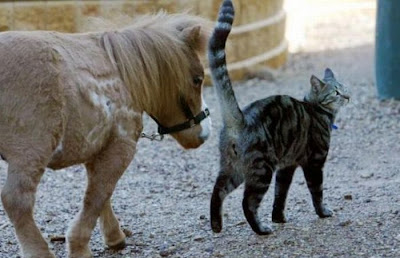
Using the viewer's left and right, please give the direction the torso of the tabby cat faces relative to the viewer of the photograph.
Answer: facing away from the viewer and to the right of the viewer

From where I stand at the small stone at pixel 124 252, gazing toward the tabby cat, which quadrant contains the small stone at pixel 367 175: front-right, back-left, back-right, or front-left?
front-left

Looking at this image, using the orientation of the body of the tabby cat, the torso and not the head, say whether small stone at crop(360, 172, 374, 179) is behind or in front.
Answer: in front

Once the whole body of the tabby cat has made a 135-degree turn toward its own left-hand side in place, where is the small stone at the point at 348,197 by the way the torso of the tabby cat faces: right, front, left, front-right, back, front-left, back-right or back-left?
back-right

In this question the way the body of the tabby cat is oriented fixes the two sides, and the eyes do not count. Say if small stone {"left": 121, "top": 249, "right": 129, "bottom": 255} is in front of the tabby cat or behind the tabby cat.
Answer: behind

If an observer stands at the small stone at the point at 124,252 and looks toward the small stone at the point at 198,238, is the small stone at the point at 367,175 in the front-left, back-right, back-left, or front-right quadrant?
front-left

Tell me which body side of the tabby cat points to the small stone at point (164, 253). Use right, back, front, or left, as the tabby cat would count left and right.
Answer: back

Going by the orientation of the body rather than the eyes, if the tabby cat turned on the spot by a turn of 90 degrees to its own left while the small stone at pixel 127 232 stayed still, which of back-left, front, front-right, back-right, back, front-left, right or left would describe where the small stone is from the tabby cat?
front-left

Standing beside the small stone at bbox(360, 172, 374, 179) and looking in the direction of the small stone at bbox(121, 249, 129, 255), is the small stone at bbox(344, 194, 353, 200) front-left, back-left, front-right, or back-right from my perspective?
front-left
